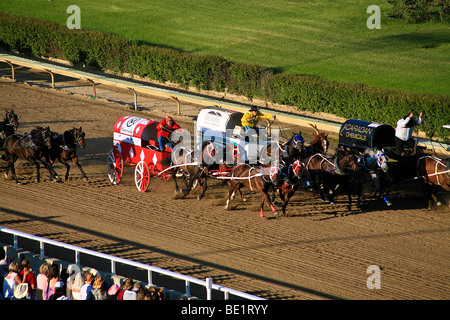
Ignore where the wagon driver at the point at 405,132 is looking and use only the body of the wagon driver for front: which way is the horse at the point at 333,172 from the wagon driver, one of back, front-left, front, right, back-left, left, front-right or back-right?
back-right

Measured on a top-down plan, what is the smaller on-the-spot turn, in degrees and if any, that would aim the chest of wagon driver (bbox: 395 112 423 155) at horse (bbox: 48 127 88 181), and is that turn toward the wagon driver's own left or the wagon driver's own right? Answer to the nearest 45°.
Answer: approximately 180°

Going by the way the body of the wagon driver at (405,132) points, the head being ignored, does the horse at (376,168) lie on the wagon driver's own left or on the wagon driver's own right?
on the wagon driver's own right

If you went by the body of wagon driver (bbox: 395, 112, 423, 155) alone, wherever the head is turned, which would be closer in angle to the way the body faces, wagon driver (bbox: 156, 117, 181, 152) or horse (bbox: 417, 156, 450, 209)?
the horse

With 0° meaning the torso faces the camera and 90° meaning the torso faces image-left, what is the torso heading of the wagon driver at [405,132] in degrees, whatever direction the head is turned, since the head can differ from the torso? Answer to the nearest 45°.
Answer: approximately 270°
